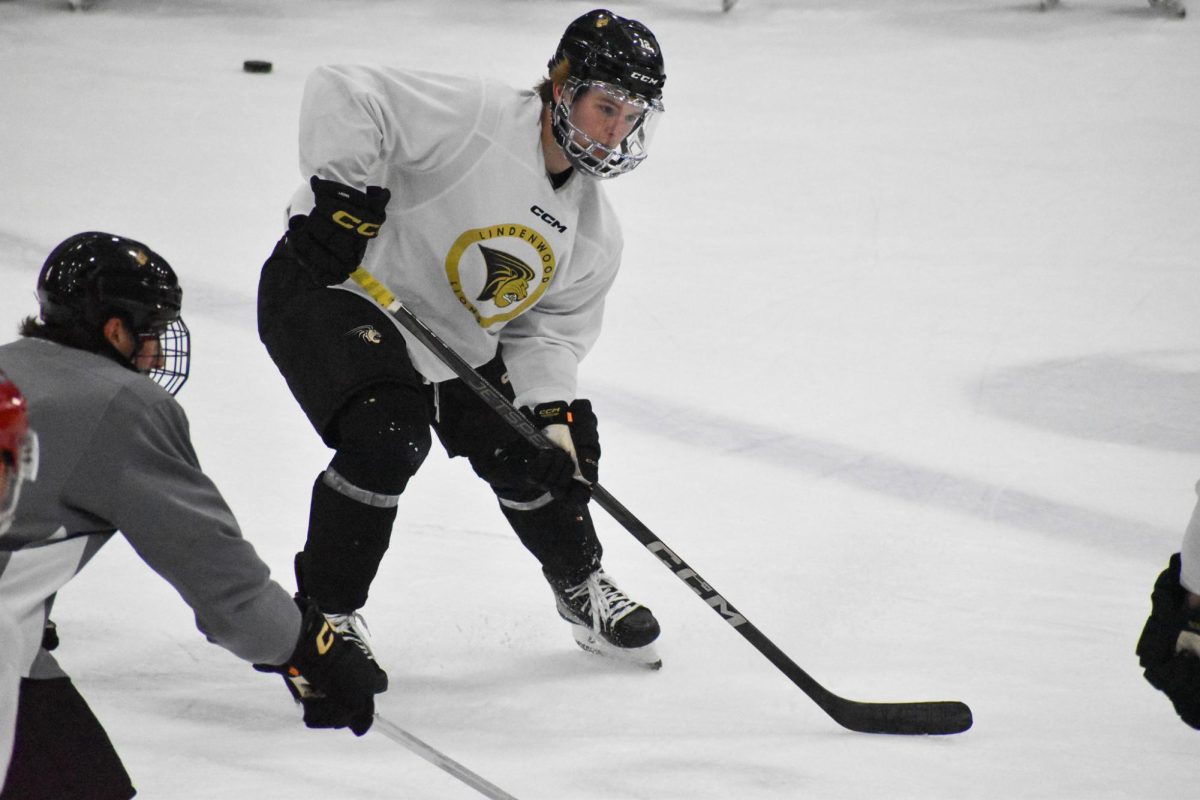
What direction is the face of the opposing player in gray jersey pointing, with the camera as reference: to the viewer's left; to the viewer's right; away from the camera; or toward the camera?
to the viewer's right

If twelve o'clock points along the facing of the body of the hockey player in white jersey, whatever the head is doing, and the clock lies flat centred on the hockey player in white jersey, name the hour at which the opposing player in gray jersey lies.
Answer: The opposing player in gray jersey is roughly at 2 o'clock from the hockey player in white jersey.

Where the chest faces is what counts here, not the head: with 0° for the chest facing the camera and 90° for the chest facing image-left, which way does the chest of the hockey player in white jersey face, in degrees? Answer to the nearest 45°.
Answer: approximately 315°

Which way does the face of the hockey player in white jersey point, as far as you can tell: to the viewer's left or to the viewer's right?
to the viewer's right
